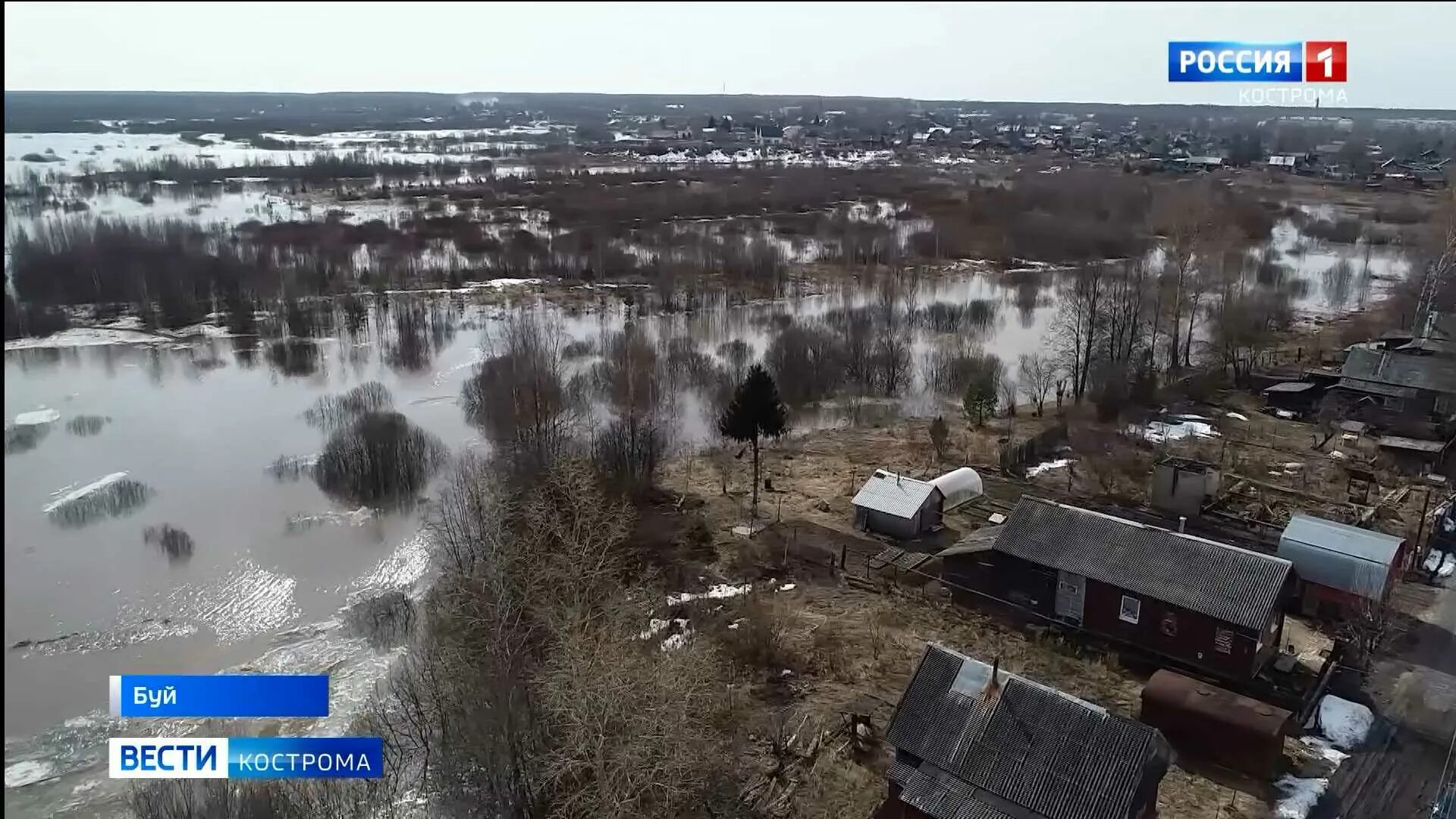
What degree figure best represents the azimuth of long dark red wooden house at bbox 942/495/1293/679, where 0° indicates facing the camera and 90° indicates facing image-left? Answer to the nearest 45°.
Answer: approximately 45°

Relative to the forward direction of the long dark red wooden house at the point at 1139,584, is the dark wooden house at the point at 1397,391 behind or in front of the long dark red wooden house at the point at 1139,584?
behind

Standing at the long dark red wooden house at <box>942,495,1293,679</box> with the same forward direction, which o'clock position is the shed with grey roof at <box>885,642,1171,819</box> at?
The shed with grey roof is roughly at 11 o'clock from the long dark red wooden house.

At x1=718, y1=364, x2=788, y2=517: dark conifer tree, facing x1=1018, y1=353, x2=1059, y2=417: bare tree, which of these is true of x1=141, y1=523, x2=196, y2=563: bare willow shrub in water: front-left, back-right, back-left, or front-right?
back-left

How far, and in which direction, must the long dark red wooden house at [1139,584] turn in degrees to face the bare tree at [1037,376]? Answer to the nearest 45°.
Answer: approximately 135° to its right

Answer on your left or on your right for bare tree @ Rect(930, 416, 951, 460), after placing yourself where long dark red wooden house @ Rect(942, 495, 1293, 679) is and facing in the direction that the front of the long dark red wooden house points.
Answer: on your right

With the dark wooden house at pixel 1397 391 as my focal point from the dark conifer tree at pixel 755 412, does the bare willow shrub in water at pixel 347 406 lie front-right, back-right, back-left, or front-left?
back-left
